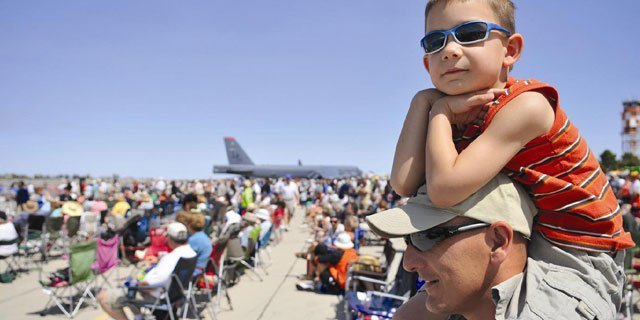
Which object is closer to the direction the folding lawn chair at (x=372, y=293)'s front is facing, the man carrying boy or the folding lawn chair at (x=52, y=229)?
the folding lawn chair

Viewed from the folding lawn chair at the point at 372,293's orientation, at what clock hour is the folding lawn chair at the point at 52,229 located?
the folding lawn chair at the point at 52,229 is roughly at 1 o'clock from the folding lawn chair at the point at 372,293.

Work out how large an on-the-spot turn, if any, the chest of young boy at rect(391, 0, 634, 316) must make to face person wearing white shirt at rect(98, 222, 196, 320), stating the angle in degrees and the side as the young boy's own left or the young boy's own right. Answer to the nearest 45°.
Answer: approximately 90° to the young boy's own right

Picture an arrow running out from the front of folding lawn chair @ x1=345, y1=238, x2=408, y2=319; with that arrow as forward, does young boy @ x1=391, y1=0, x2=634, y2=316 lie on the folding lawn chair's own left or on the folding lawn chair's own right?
on the folding lawn chair's own left

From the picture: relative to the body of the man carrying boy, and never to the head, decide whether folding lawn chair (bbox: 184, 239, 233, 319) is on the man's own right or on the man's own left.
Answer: on the man's own right

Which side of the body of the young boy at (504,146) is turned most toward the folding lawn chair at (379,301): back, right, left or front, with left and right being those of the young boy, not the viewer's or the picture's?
right

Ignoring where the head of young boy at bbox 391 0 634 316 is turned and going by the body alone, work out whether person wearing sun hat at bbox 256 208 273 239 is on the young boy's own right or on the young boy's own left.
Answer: on the young boy's own right

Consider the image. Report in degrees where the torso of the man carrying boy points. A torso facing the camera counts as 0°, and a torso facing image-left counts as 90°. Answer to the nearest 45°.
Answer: approximately 90°

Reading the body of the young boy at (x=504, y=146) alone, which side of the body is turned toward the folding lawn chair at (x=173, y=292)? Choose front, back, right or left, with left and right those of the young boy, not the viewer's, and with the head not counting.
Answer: right

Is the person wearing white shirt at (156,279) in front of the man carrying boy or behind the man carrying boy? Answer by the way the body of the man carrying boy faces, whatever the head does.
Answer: in front

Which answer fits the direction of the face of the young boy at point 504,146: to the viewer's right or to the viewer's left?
to the viewer's left
